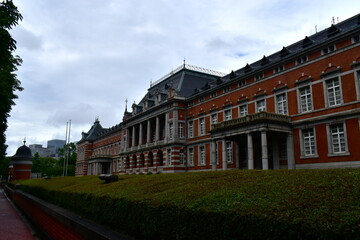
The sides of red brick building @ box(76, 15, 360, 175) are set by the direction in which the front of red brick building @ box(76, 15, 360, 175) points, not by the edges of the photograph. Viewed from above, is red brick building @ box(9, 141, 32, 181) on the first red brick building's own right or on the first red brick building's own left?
on the first red brick building's own right

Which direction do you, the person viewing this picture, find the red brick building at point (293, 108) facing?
facing the viewer and to the left of the viewer

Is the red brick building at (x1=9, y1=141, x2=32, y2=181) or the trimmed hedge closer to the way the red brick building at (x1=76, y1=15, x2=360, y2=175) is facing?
the trimmed hedge
